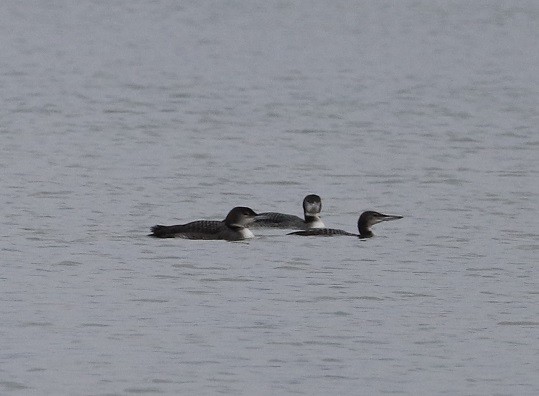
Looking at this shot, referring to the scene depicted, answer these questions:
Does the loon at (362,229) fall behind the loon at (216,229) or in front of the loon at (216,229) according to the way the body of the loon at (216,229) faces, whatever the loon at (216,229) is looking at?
in front

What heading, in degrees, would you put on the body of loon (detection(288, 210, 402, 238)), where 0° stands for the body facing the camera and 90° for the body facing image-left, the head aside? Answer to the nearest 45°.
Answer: approximately 270°

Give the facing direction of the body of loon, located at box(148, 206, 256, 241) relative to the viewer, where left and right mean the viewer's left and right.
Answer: facing to the right of the viewer

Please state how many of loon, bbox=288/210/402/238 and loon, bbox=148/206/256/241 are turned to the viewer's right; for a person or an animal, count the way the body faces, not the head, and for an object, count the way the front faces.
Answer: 2

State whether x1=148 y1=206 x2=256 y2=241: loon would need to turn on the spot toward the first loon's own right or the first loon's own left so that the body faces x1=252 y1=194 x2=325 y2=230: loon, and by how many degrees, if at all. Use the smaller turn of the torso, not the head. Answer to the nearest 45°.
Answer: approximately 45° to the first loon's own left
